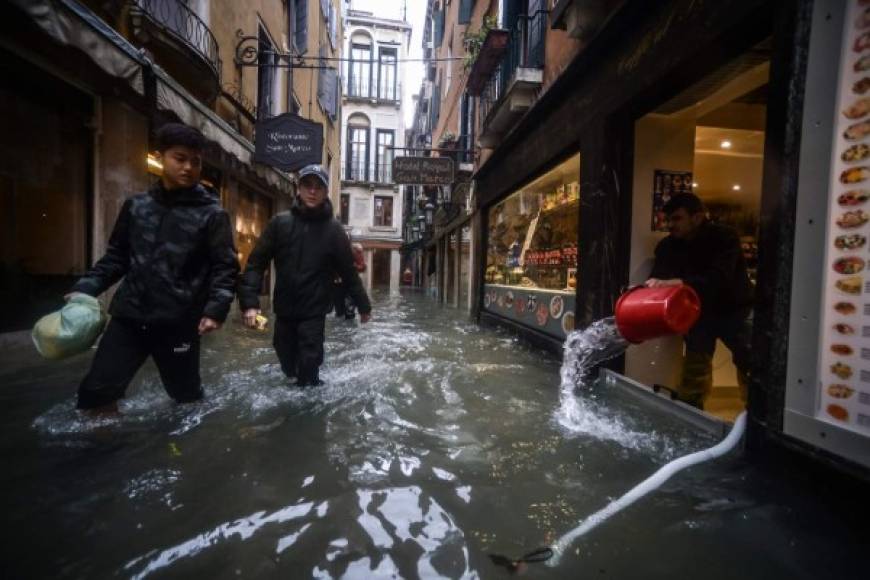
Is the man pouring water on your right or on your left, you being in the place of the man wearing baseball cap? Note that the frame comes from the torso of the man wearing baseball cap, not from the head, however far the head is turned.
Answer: on your left

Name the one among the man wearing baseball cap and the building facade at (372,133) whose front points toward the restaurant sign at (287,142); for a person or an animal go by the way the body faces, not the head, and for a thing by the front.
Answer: the building facade

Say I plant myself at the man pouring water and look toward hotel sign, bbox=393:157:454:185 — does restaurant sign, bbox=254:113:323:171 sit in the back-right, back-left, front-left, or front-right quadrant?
front-left

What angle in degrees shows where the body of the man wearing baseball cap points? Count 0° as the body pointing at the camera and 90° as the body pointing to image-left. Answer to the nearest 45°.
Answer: approximately 0°

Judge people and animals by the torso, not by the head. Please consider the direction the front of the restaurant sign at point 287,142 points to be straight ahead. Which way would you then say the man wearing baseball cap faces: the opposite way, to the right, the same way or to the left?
the same way

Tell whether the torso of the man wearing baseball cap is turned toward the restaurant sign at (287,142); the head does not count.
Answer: no

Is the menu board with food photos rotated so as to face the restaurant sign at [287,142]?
no

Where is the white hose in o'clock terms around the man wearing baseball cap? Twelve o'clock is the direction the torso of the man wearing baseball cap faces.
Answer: The white hose is roughly at 11 o'clock from the man wearing baseball cap.

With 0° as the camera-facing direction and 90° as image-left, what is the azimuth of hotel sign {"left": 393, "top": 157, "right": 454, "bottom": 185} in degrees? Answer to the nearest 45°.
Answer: approximately 0°

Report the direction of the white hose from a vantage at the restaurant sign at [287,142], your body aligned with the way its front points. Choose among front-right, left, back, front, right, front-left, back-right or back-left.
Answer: front

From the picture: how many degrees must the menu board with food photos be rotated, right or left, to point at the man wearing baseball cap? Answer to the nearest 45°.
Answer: approximately 45° to its right

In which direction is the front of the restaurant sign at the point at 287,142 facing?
toward the camera

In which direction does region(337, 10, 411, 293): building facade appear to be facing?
toward the camera

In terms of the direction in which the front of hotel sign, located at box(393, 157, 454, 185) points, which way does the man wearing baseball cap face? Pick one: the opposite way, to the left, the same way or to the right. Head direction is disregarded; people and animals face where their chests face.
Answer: the same way

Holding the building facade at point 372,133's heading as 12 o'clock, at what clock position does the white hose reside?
The white hose is roughly at 12 o'clock from the building facade.

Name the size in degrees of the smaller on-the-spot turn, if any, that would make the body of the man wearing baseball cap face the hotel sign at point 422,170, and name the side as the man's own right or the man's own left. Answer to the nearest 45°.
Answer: approximately 180°

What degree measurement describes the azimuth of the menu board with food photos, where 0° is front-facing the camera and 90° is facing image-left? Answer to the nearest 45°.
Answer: approximately 45°

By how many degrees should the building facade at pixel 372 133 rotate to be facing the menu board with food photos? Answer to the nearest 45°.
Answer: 0° — it already faces it

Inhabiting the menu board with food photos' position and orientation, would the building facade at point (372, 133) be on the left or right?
on its right

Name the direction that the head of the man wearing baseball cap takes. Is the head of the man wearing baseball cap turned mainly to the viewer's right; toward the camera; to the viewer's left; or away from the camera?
toward the camera

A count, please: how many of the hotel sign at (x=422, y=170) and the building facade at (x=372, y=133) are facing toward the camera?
2
